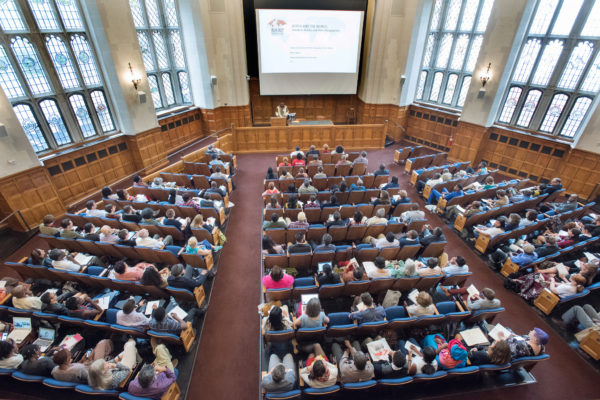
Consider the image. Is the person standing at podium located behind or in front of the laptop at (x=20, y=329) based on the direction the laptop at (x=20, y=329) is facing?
behind

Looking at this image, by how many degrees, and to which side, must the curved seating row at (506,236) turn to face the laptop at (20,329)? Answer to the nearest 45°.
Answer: approximately 90° to its left

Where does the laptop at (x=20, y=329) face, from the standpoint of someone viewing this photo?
facing the viewer and to the left of the viewer

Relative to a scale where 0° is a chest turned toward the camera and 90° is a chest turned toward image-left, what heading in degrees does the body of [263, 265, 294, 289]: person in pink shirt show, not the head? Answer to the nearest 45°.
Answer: approximately 180°

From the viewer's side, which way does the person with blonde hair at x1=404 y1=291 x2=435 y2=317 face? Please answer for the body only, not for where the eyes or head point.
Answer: away from the camera

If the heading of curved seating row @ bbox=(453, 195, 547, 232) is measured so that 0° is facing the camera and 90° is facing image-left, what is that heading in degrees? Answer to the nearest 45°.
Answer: approximately 135°

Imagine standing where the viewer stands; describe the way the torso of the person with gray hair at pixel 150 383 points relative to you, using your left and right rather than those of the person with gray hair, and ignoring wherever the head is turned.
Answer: facing away from the viewer and to the right of the viewer

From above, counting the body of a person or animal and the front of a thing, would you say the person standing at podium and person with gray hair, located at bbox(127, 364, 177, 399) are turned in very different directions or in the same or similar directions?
very different directions

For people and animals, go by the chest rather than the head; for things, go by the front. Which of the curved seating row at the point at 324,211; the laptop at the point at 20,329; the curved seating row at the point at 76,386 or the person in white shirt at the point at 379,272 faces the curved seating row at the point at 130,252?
the curved seating row at the point at 76,386

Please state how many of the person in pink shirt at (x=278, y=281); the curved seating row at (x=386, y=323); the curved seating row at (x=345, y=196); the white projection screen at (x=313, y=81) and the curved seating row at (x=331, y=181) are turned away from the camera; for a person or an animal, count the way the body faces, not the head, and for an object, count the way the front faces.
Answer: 4

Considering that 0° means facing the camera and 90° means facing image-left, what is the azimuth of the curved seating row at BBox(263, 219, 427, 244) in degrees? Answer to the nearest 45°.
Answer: approximately 180°

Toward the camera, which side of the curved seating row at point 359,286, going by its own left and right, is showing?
back

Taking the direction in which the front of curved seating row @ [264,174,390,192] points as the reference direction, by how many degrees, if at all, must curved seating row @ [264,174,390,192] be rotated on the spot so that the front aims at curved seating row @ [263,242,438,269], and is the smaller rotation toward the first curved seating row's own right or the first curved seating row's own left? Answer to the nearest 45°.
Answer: approximately 180°

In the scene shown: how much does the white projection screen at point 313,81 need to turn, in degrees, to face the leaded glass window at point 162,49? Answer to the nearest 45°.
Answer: approximately 90° to its right

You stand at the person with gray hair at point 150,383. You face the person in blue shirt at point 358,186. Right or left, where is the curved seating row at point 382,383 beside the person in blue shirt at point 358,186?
right

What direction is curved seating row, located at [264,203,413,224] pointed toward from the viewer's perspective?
away from the camera

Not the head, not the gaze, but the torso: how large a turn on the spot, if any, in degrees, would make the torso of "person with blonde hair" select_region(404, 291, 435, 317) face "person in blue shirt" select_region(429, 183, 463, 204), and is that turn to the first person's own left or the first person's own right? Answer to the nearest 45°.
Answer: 0° — they already face them

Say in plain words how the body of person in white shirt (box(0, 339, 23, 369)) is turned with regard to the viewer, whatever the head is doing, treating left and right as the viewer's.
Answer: facing away from the viewer and to the right of the viewer

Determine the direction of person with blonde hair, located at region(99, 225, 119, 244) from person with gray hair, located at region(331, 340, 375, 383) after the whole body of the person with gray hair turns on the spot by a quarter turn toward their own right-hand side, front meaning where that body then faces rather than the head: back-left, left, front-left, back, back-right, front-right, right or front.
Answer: back

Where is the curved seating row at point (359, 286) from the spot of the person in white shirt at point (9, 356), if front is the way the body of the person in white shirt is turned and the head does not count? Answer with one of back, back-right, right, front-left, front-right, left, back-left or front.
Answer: right

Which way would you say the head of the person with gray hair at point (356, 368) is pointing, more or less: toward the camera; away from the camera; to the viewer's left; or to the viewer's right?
away from the camera

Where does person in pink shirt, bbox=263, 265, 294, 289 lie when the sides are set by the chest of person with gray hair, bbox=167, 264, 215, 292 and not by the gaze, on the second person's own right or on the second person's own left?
on the second person's own right

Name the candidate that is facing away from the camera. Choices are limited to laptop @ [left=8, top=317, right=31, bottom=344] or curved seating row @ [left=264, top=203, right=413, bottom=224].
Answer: the curved seating row
